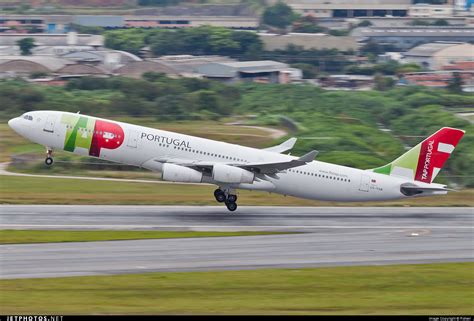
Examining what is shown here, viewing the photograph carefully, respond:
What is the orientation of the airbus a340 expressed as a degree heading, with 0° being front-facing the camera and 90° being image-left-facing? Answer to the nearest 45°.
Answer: approximately 90°
